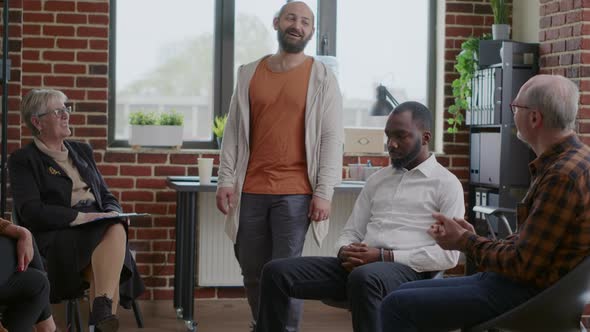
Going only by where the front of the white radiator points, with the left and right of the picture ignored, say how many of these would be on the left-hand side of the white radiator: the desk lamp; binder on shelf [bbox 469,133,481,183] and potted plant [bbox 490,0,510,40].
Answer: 3

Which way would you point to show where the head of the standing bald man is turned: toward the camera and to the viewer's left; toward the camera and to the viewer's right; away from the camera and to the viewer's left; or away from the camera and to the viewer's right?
toward the camera and to the viewer's right

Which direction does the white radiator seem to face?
toward the camera

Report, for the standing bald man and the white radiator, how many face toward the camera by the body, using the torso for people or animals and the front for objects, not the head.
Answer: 2

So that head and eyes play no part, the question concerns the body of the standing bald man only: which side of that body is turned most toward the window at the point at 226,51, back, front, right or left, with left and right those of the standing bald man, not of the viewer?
back

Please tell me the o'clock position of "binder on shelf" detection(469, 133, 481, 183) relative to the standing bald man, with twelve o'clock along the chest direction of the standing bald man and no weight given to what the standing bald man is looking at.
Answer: The binder on shelf is roughly at 7 o'clock from the standing bald man.

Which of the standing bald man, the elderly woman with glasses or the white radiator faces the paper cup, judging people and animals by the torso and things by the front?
the white radiator

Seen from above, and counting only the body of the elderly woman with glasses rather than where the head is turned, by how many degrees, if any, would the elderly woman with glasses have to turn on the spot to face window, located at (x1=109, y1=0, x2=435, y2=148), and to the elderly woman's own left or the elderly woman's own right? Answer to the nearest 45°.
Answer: approximately 90° to the elderly woman's own left

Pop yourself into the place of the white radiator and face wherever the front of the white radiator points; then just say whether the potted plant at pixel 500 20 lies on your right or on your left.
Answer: on your left

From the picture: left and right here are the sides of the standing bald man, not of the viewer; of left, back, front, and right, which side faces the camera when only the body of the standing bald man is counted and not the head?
front

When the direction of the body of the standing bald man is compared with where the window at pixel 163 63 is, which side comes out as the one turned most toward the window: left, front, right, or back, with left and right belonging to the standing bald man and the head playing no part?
back

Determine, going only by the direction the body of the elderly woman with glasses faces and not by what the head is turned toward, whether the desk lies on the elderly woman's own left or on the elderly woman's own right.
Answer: on the elderly woman's own left

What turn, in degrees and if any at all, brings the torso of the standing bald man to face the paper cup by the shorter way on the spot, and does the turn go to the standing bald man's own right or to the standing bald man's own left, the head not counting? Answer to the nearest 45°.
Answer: approximately 180°

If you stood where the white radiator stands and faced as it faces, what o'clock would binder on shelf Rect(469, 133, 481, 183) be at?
The binder on shelf is roughly at 9 o'clock from the white radiator.
